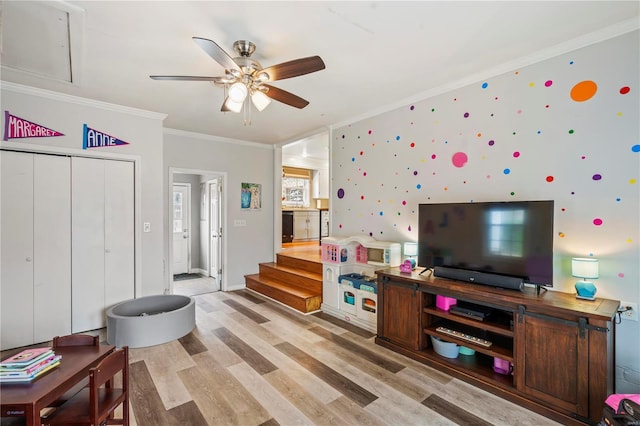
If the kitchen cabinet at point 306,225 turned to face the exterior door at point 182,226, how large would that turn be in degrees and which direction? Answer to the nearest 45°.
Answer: approximately 90° to its right

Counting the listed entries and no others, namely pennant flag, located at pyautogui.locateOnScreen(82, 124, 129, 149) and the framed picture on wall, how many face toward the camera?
2

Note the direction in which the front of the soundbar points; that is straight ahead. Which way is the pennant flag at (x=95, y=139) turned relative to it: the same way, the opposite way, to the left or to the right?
to the left

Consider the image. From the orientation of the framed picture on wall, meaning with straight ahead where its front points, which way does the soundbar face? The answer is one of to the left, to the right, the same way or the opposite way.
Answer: to the right

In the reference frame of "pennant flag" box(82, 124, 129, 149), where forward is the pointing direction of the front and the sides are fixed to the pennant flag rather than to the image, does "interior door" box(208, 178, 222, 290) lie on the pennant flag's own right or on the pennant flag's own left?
on the pennant flag's own left

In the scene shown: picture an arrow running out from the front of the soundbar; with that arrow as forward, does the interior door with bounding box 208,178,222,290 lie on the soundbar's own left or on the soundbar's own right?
on the soundbar's own right

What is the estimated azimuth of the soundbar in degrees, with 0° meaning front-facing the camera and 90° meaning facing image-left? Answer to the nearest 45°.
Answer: approximately 45°

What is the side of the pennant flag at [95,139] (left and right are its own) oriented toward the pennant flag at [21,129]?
right

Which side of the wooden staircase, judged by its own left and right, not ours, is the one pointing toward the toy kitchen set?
left

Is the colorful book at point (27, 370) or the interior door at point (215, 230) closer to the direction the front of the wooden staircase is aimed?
the colorful book

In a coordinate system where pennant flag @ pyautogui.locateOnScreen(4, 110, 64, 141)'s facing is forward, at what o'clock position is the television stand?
The television stand is roughly at 11 o'clock from the pennant flag.
